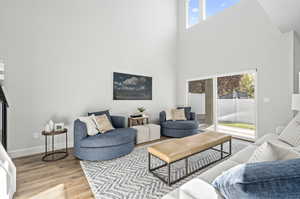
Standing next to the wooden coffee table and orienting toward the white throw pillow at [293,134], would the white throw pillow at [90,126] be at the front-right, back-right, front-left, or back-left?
back-left

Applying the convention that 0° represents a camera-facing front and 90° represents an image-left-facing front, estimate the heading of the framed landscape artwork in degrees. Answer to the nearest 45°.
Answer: approximately 315°

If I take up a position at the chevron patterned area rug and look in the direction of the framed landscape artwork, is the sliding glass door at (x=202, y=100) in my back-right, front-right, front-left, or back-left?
front-right

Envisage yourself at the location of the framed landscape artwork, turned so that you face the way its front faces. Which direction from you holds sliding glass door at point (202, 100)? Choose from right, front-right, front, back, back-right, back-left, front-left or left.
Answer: front-left

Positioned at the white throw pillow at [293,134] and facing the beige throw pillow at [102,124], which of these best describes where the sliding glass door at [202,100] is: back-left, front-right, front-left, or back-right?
front-right

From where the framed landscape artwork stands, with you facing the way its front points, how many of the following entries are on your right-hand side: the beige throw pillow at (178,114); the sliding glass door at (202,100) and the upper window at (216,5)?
0

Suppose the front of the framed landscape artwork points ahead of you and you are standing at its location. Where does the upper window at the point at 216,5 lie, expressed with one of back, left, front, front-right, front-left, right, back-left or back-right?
front-left

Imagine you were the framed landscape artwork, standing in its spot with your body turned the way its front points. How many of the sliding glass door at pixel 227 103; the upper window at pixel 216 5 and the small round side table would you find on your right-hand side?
1

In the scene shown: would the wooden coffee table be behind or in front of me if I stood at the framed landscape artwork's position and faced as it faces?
in front

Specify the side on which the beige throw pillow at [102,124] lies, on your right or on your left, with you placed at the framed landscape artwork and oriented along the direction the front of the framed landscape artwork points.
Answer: on your right

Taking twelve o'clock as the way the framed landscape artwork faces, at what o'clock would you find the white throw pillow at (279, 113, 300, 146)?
The white throw pillow is roughly at 12 o'clock from the framed landscape artwork.
